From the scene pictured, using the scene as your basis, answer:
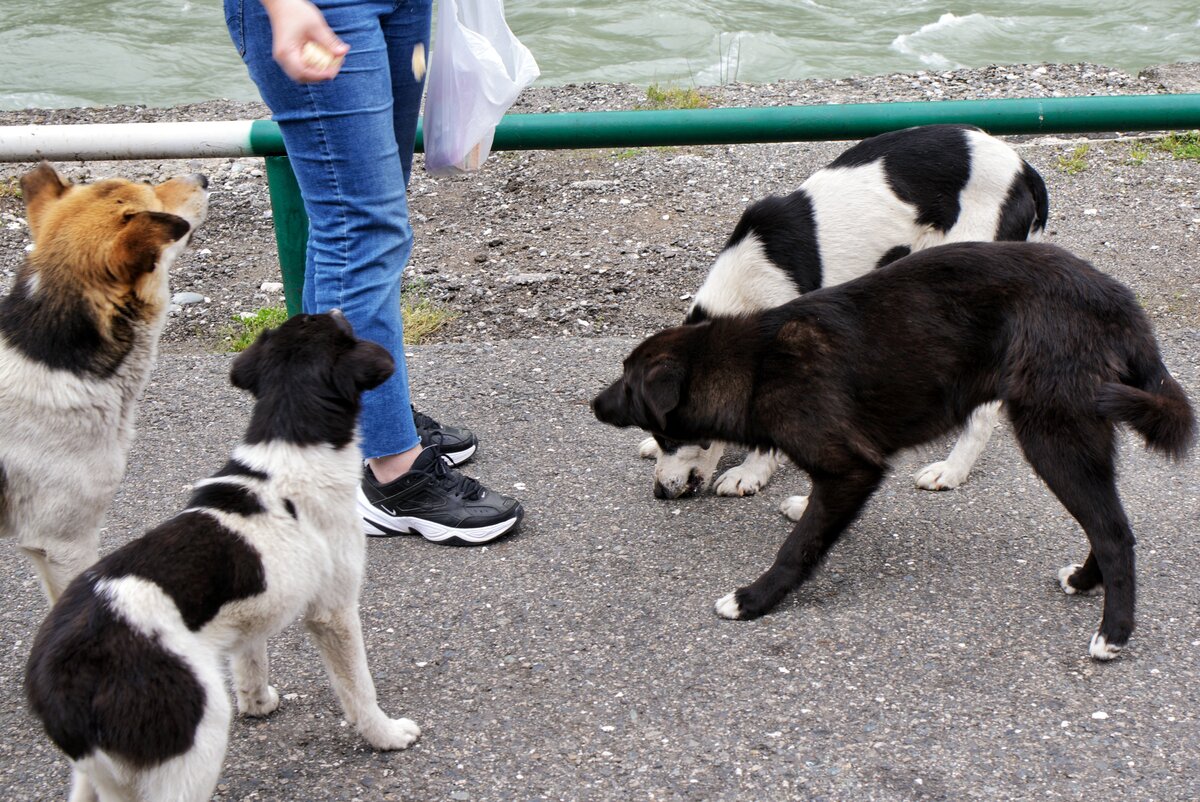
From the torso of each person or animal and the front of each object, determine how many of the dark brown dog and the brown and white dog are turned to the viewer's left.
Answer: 1

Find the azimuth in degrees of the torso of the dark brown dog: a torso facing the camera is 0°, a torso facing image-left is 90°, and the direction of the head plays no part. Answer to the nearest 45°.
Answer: approximately 90°

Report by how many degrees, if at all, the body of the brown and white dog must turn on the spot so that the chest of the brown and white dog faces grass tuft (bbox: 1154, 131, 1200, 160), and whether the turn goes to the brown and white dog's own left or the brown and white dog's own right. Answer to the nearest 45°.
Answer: approximately 45° to the brown and white dog's own right

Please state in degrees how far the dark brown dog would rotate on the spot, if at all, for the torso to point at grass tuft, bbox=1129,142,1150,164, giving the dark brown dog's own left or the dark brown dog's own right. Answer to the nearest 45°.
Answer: approximately 90° to the dark brown dog's own right

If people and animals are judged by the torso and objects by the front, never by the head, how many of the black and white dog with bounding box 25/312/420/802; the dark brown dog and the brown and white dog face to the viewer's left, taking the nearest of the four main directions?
1

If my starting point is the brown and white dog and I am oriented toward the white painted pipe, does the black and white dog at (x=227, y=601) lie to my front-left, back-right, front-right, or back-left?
back-right

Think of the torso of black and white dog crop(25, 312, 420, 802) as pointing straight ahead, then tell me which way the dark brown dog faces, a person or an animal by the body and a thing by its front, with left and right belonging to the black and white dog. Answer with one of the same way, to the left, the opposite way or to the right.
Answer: to the left

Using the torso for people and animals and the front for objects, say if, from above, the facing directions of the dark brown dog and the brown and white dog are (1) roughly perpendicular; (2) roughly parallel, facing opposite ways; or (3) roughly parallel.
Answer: roughly perpendicular

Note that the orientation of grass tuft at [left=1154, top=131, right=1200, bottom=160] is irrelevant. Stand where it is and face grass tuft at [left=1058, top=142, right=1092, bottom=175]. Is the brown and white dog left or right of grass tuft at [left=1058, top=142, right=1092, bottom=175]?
left

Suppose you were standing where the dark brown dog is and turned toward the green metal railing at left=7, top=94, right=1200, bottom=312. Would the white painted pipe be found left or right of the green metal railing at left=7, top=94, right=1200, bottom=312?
left
